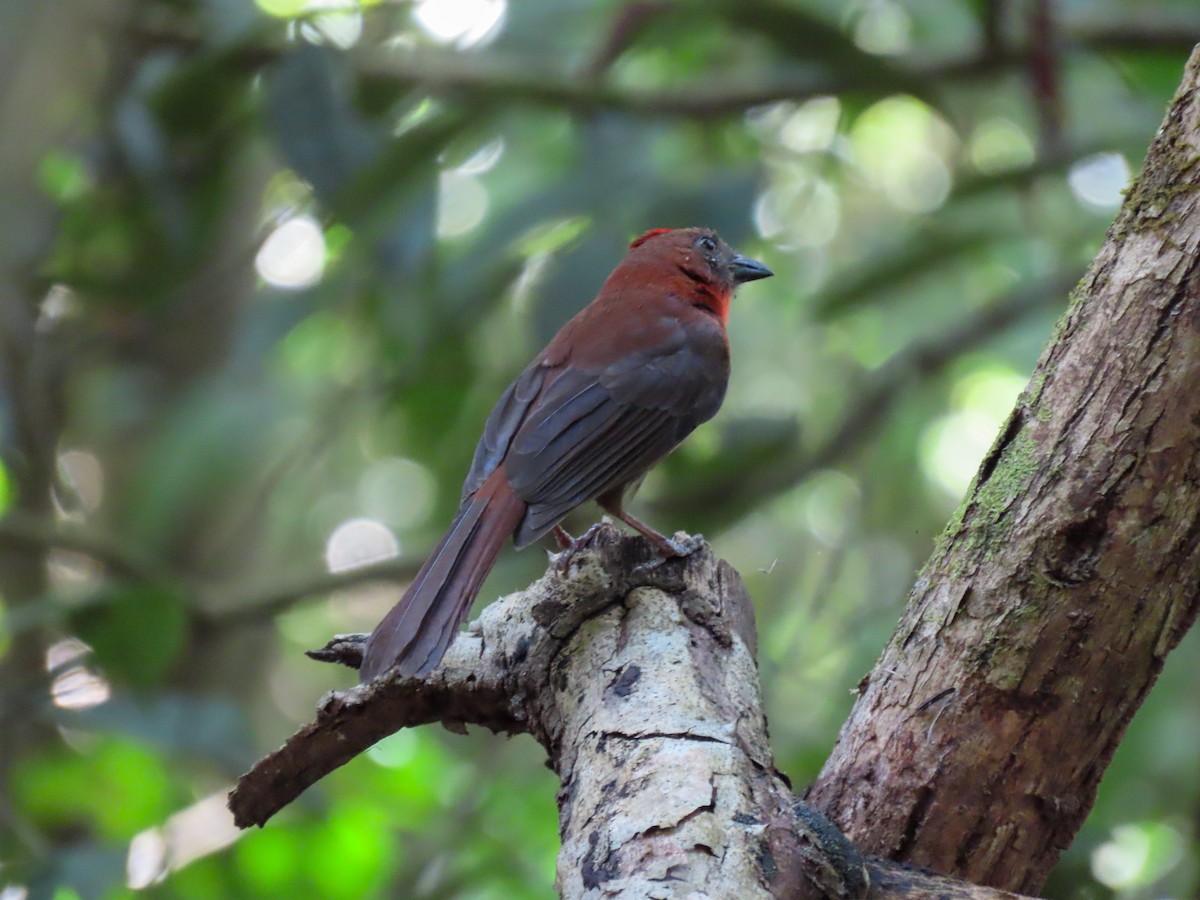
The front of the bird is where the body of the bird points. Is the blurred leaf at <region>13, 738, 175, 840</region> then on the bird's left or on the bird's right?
on the bird's left

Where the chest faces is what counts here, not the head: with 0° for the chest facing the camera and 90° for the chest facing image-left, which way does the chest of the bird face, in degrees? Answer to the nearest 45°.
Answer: approximately 225°

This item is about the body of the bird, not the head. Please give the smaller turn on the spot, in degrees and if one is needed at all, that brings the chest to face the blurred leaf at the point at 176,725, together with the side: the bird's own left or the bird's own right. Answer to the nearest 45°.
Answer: approximately 90° to the bird's own left

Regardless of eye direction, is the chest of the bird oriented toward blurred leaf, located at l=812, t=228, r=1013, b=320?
yes

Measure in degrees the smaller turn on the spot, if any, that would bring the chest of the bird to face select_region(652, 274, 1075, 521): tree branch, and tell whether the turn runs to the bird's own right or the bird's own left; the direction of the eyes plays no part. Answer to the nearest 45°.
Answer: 0° — it already faces it

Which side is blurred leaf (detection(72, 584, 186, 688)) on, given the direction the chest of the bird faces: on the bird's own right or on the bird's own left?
on the bird's own left
